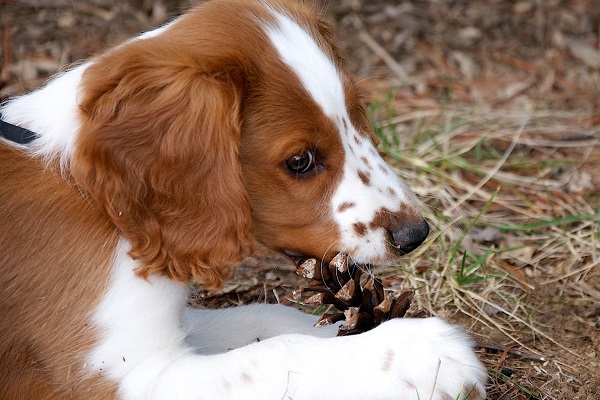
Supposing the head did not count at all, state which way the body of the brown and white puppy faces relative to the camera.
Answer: to the viewer's right

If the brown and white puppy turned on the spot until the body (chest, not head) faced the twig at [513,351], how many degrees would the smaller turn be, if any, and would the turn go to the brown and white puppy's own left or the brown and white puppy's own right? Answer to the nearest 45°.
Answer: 0° — it already faces it
